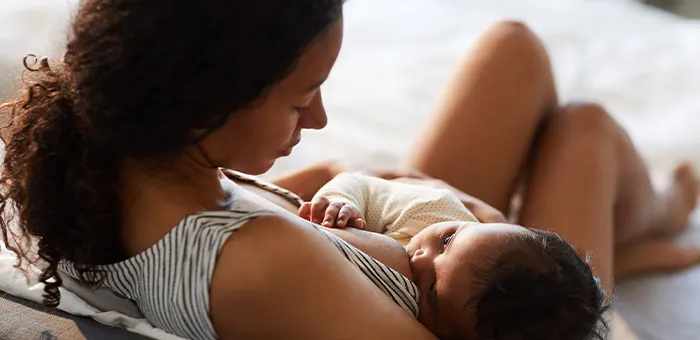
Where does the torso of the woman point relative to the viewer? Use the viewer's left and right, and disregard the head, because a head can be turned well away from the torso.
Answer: facing away from the viewer and to the right of the viewer
